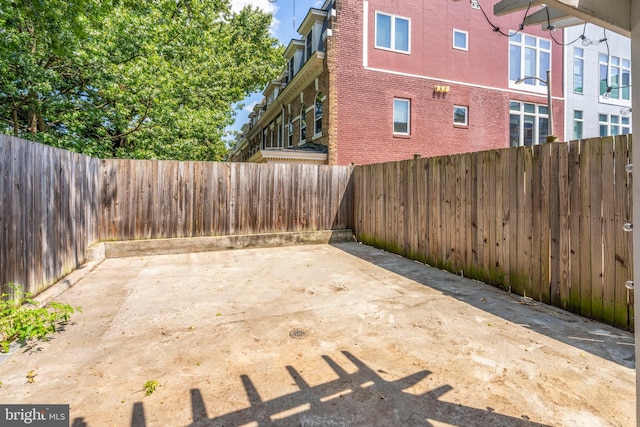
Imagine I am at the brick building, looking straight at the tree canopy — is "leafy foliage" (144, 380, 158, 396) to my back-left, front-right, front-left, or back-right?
front-left

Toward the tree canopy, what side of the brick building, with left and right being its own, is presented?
front

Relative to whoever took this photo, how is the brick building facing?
facing the viewer and to the left of the viewer

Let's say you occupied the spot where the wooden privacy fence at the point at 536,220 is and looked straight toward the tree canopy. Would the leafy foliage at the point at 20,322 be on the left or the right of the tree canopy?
left

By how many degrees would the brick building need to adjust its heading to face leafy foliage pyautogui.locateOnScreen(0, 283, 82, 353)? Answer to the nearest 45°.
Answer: approximately 45° to its left

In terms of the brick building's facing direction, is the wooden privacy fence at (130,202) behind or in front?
in front

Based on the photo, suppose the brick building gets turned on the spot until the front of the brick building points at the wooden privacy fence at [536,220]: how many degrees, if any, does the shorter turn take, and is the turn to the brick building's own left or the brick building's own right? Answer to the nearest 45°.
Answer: approximately 45° to the brick building's own left

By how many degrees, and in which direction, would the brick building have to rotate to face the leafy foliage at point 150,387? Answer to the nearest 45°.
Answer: approximately 45° to its left
